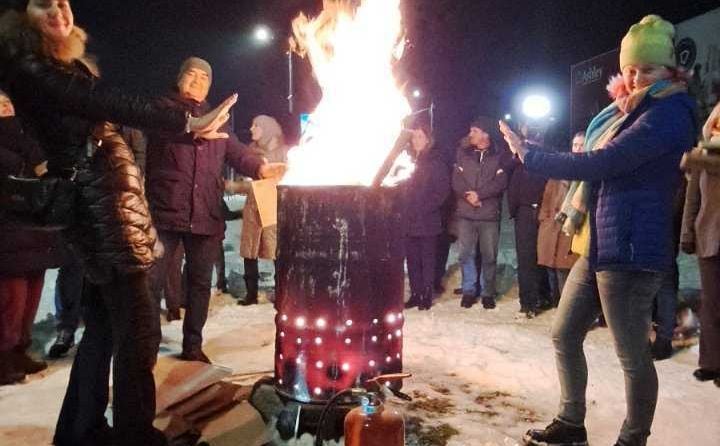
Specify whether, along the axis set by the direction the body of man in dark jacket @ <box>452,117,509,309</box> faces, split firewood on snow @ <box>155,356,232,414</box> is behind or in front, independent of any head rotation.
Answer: in front

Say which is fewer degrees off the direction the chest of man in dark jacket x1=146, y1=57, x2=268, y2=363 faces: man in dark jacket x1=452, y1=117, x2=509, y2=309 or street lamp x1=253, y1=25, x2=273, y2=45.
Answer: the man in dark jacket

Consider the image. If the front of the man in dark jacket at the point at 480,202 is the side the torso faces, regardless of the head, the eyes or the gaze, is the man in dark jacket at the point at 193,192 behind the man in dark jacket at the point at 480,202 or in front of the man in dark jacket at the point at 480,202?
in front

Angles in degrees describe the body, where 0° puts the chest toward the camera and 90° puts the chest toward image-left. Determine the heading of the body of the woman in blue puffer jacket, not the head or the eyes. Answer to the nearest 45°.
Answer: approximately 90°

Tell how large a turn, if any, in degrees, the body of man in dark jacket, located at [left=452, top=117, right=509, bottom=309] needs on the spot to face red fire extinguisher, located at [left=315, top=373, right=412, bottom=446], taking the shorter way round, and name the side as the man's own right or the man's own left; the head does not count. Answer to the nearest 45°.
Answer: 0° — they already face it

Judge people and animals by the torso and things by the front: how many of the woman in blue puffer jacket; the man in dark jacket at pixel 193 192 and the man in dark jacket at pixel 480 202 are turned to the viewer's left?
1

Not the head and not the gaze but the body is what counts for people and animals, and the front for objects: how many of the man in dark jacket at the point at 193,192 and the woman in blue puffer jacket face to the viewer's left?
1

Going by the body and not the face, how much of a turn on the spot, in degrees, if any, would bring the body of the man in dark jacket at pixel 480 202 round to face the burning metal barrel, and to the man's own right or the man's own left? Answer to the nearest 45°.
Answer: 0° — they already face it

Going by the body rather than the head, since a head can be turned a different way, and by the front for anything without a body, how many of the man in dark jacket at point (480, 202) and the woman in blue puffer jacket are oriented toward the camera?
1

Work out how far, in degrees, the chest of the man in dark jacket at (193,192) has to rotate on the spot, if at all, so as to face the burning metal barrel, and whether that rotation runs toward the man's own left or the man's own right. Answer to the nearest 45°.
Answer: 0° — they already face it

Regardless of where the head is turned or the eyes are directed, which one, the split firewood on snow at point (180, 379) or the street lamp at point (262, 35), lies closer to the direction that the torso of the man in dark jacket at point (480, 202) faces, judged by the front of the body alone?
the split firewood on snow
